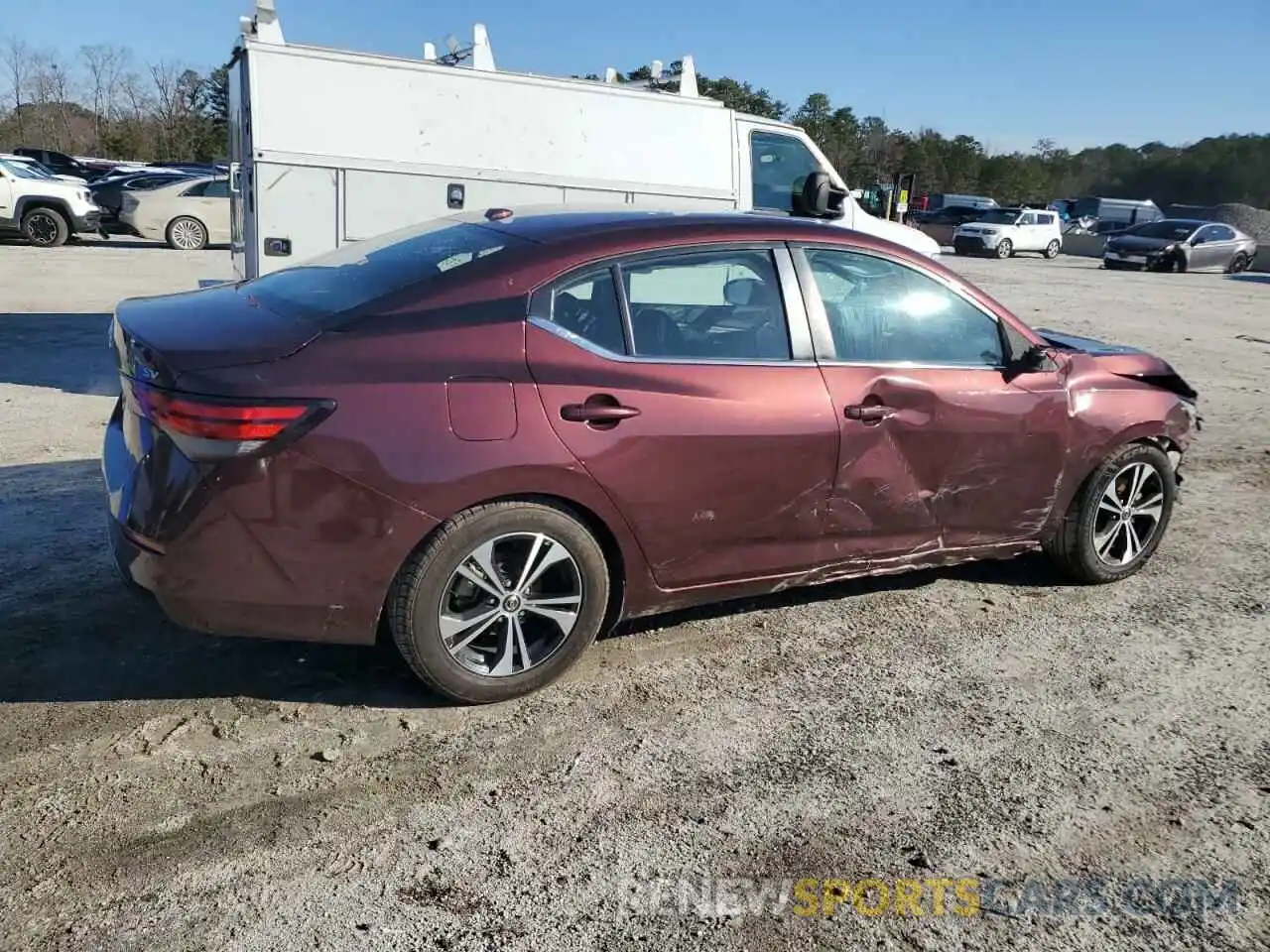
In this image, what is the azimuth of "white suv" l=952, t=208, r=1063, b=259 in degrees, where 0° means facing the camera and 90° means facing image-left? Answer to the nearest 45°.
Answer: approximately 45°

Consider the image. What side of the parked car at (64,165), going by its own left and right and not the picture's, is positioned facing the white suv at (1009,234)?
front

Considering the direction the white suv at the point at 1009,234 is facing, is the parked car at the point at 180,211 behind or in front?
in front

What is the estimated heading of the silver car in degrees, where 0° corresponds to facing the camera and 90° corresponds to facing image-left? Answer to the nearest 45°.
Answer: approximately 45°

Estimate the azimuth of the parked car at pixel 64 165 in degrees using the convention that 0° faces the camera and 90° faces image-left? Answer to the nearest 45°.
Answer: approximately 315°

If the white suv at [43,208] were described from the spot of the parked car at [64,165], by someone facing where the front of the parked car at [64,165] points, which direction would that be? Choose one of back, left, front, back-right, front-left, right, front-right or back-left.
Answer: front-right

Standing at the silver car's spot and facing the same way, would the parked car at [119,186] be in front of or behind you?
in front

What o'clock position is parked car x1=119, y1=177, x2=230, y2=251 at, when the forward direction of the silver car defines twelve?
The parked car is roughly at 12 o'clock from the silver car.

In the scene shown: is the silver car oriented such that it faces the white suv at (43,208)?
yes

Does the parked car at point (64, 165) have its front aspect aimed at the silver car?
yes
